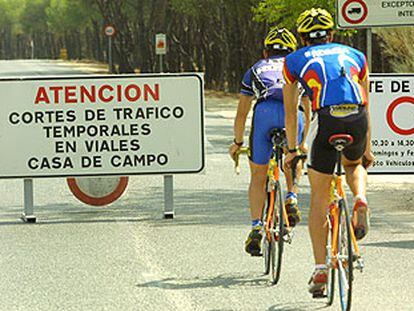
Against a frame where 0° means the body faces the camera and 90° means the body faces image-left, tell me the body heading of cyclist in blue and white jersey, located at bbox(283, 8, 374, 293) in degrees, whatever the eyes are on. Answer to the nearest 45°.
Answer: approximately 180°

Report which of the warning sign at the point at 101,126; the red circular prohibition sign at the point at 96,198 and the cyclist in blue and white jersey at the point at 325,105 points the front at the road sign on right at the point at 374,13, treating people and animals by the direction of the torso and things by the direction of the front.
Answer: the cyclist in blue and white jersey

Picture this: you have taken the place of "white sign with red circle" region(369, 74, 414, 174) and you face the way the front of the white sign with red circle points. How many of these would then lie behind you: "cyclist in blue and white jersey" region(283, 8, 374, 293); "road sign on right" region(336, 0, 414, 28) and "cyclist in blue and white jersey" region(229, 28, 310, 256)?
1

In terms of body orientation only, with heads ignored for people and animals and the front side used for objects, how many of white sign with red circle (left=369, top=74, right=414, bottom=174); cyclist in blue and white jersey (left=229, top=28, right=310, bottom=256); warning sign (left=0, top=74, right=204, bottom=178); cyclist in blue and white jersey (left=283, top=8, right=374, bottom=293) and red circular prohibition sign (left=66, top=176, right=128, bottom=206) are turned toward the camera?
3

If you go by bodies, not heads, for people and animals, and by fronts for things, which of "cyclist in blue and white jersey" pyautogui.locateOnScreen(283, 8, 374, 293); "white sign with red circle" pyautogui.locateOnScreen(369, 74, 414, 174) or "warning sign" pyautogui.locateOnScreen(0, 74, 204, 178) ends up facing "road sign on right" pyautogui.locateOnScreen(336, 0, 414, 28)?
the cyclist in blue and white jersey

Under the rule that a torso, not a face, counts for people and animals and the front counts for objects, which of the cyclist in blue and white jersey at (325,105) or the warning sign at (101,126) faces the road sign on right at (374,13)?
the cyclist in blue and white jersey

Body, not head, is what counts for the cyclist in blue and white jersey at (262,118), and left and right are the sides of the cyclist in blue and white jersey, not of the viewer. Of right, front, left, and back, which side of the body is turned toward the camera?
back

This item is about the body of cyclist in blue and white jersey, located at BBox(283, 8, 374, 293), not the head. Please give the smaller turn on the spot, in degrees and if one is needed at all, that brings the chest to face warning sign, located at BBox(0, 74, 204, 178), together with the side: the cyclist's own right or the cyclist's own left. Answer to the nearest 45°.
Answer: approximately 45° to the cyclist's own left

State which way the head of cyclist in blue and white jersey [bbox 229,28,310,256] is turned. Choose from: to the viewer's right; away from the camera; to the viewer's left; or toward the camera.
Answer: away from the camera

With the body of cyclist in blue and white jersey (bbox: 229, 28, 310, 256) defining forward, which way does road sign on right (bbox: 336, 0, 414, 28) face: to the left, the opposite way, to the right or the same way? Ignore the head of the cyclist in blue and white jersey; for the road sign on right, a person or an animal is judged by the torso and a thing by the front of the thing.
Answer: the opposite way

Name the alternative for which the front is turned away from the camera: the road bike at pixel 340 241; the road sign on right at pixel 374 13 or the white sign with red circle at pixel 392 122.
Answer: the road bike

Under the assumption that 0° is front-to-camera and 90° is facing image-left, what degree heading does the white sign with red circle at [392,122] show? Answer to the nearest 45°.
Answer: approximately 0°

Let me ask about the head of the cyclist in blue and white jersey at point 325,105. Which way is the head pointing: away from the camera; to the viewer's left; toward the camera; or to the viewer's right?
away from the camera

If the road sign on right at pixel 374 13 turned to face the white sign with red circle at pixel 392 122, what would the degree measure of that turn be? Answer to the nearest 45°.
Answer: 0° — it already faces it

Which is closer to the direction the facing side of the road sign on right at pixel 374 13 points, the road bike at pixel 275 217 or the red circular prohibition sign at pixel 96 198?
the road bike

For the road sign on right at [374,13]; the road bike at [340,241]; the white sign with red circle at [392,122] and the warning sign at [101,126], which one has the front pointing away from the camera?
the road bike
